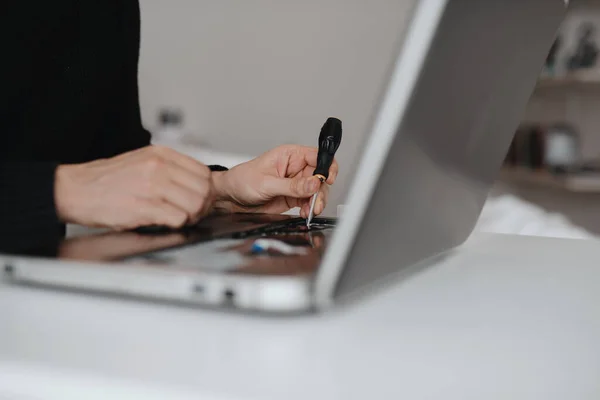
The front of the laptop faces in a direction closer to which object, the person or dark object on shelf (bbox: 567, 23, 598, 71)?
the person

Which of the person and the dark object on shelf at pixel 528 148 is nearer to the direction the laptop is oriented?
the person

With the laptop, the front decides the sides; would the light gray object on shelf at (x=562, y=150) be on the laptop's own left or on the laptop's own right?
on the laptop's own right

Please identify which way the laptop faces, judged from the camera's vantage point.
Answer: facing away from the viewer and to the left of the viewer

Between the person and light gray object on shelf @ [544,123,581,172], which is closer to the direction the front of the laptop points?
the person

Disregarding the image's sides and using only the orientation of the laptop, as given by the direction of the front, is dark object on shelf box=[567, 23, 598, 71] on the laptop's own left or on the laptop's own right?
on the laptop's own right

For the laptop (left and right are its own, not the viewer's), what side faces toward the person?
front
